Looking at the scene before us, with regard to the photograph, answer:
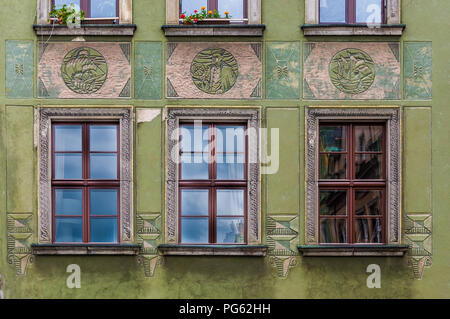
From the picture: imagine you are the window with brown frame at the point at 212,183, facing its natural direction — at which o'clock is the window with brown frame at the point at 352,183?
the window with brown frame at the point at 352,183 is roughly at 9 o'clock from the window with brown frame at the point at 212,183.

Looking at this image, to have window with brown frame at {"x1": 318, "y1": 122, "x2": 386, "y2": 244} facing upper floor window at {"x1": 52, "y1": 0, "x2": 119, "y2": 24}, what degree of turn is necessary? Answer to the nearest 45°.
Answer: approximately 90° to its right

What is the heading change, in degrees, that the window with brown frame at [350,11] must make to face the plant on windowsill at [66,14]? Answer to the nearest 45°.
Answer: approximately 90° to its right

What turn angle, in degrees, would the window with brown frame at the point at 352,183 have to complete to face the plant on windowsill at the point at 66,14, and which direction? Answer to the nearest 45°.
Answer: approximately 90° to its right

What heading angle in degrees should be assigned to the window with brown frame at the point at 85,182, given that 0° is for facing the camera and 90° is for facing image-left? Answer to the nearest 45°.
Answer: approximately 0°

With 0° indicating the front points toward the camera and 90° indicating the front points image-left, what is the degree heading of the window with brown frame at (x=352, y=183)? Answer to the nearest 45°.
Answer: approximately 0°

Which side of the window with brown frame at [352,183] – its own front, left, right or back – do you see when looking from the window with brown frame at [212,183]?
right
